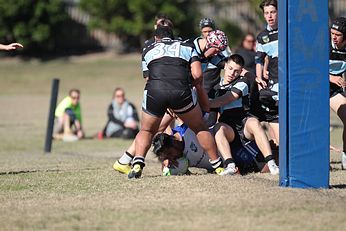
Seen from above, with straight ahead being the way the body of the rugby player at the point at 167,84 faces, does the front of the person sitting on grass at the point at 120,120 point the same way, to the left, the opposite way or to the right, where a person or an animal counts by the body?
the opposite way

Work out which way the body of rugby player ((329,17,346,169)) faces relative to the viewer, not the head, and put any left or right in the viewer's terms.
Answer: facing the viewer and to the left of the viewer

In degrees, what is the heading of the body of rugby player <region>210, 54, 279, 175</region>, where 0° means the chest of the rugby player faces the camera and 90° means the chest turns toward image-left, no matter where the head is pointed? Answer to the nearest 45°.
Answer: approximately 45°

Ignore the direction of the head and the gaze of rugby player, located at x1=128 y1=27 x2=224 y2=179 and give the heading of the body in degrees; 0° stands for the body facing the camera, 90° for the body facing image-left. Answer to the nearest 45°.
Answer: approximately 180°

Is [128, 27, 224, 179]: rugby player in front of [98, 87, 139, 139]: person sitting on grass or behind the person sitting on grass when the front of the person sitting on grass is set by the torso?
in front

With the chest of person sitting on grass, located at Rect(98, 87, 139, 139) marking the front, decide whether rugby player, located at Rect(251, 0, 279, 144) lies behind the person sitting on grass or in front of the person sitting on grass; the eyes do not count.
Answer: in front

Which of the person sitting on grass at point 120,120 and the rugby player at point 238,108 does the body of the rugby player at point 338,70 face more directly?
the rugby player

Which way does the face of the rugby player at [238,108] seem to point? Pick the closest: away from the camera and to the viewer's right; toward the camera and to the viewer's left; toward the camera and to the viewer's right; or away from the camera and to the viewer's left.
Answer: toward the camera and to the viewer's left

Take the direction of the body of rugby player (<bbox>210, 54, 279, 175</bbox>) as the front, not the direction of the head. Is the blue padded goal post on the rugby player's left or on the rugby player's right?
on the rugby player's left
